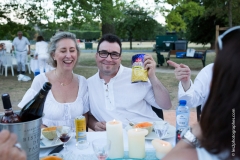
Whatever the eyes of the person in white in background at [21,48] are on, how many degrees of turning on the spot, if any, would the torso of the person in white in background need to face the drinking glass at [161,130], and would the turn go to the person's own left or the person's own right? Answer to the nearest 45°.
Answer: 0° — they already face it

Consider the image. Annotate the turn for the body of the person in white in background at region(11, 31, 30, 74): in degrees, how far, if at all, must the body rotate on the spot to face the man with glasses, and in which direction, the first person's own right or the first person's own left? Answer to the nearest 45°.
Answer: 0° — they already face them

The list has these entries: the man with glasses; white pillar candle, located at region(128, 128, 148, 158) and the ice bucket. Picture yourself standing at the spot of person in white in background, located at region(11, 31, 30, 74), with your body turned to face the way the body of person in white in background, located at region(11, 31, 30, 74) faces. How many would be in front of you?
3

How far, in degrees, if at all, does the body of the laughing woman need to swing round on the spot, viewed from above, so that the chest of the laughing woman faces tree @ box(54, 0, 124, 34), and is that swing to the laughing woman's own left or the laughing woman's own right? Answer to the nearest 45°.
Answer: approximately 180°

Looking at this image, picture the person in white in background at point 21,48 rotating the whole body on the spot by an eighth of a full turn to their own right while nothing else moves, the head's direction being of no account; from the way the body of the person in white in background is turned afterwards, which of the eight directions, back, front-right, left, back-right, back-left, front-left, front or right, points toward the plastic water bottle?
front-left

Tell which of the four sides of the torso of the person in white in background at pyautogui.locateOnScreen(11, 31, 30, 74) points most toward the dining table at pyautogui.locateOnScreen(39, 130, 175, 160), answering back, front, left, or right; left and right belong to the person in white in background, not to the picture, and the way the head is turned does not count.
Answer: front

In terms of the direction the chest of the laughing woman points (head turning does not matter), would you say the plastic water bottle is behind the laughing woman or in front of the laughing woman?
in front

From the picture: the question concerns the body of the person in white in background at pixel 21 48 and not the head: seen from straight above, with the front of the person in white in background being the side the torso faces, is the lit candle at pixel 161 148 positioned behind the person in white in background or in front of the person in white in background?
in front

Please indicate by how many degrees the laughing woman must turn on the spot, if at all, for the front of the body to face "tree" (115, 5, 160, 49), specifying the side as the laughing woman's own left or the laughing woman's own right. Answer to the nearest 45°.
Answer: approximately 180°

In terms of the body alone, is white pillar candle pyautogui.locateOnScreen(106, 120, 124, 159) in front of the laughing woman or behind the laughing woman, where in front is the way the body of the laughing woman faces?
in front

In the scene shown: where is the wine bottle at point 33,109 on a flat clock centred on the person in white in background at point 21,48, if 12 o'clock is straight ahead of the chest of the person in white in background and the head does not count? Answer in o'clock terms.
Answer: The wine bottle is roughly at 12 o'clock from the person in white in background.

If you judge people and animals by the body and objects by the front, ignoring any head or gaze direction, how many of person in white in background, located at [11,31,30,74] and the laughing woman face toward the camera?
2

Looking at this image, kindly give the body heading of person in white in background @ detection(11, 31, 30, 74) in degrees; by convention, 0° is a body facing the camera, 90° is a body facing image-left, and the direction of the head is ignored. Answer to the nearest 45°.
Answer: approximately 0°
